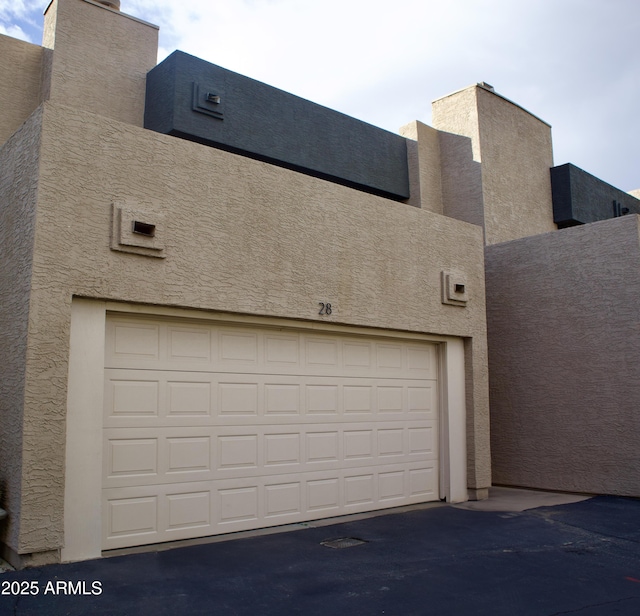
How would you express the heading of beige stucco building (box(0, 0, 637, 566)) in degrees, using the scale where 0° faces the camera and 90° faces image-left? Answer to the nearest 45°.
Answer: approximately 315°
